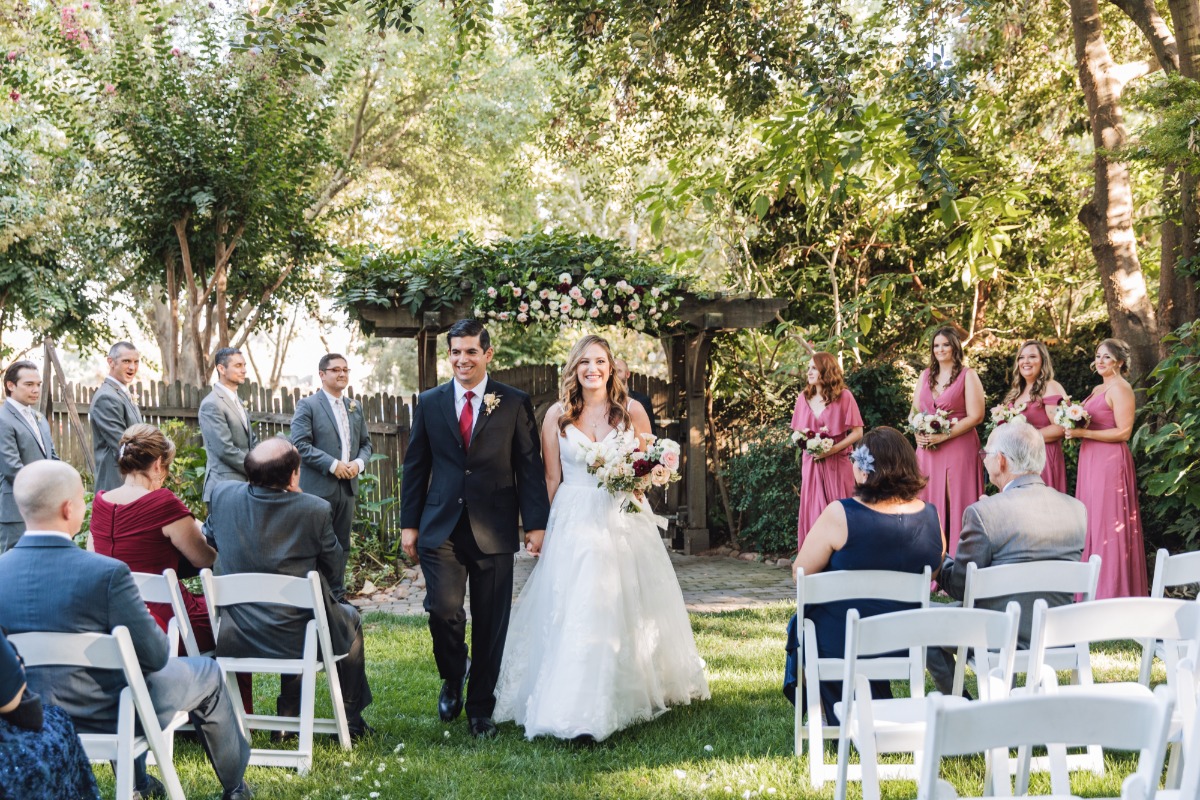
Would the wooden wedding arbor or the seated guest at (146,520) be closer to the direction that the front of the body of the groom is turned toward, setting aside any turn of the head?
the seated guest

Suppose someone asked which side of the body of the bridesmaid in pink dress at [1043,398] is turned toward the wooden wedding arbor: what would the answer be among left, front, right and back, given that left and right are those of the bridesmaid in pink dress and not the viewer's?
right

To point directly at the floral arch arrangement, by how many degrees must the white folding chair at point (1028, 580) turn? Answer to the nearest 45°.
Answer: approximately 45° to its left

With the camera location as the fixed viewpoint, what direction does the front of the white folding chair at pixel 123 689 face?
facing away from the viewer and to the right of the viewer

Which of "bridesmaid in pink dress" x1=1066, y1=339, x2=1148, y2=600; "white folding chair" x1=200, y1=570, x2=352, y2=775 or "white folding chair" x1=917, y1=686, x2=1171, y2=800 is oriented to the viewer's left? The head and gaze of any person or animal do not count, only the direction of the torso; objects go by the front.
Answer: the bridesmaid in pink dress

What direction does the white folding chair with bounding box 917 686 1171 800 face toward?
away from the camera

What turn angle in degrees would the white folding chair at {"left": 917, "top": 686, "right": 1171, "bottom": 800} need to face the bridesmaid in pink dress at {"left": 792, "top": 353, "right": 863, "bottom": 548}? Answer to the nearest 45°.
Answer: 0° — it already faces them

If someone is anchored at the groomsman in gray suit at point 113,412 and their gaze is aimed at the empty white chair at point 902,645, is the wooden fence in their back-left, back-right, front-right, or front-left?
back-left

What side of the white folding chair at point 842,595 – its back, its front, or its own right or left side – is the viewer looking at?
back

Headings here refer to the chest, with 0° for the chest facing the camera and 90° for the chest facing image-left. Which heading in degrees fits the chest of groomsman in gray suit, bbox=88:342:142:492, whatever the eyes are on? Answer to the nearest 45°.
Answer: approximately 315°
